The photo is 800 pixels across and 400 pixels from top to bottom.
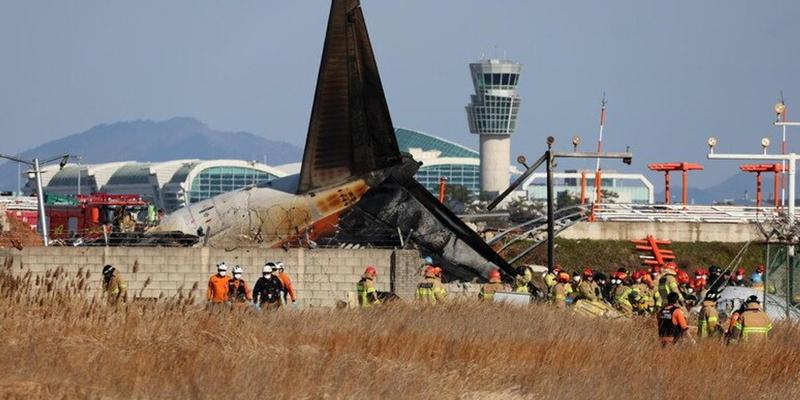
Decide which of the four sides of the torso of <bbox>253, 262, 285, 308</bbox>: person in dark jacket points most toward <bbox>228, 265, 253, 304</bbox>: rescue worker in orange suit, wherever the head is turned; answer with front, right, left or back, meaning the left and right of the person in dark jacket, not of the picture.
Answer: right

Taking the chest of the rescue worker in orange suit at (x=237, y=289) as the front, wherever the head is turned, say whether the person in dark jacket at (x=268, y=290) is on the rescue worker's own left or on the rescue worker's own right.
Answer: on the rescue worker's own left

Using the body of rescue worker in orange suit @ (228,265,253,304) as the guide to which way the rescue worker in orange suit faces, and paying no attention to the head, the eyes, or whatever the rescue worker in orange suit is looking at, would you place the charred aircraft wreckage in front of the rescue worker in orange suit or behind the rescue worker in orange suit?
behind

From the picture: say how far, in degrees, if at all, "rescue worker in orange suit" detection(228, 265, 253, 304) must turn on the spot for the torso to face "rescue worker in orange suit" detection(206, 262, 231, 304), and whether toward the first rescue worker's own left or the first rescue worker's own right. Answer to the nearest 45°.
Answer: approximately 45° to the first rescue worker's own right

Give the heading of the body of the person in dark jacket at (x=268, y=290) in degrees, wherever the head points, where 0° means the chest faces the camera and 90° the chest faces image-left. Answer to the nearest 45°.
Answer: approximately 0°

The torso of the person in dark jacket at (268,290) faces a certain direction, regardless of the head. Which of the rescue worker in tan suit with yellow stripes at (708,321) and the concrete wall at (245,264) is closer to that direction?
the rescue worker in tan suit with yellow stripes

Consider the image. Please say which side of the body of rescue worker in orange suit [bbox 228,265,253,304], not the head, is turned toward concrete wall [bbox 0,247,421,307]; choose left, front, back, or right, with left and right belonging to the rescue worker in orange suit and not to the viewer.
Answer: back
